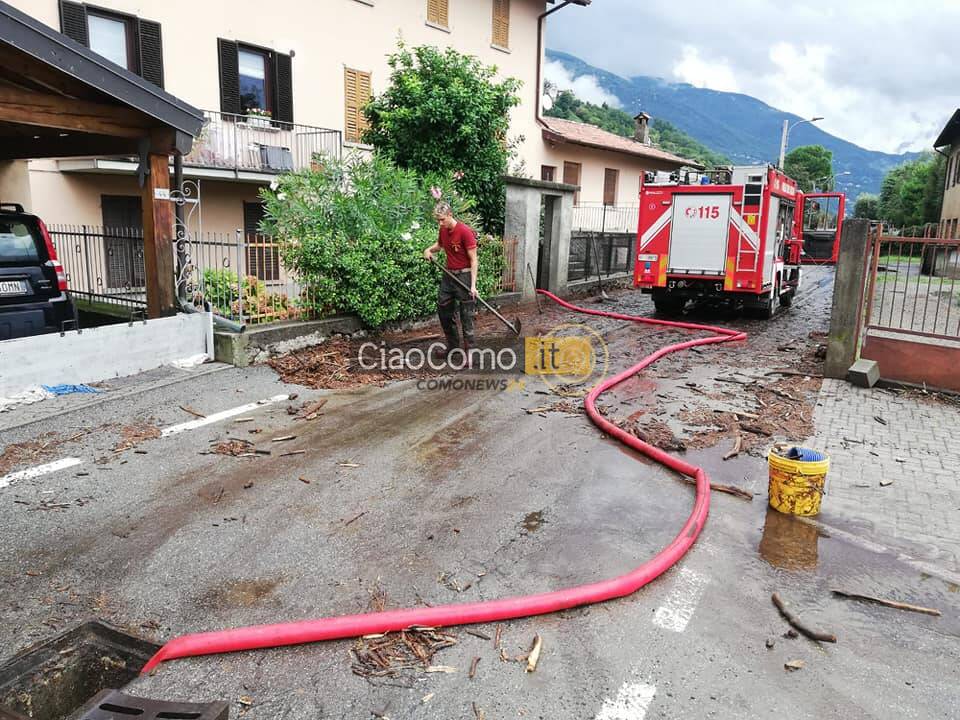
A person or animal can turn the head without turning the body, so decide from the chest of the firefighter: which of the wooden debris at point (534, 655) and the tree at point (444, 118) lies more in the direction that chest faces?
the wooden debris

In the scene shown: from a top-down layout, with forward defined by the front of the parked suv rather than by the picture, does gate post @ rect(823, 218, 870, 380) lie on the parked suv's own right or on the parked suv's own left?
on the parked suv's own right

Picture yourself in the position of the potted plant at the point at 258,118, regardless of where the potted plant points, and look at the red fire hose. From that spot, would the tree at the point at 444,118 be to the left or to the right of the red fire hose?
left

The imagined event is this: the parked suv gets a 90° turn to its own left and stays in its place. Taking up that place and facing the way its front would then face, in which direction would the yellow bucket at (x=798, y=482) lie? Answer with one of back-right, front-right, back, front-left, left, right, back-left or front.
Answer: back-left

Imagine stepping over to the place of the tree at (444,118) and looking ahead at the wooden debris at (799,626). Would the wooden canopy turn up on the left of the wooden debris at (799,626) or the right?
right

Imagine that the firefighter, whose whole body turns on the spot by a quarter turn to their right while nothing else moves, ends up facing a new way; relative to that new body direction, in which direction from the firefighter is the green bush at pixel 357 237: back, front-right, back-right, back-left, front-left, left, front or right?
front

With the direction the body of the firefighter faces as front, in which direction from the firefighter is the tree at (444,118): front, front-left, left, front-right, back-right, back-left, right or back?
back-right

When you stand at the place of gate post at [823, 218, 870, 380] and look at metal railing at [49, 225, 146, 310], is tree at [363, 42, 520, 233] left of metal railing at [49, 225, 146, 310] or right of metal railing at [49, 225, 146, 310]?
right

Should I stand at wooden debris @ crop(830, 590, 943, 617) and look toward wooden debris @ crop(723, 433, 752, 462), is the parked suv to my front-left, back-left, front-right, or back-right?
front-left

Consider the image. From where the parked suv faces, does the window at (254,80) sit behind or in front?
in front

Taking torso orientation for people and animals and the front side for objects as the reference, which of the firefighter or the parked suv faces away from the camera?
the parked suv

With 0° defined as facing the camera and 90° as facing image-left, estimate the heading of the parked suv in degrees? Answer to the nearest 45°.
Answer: approximately 180°

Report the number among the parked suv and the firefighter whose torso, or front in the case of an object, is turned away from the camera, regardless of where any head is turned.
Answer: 1
